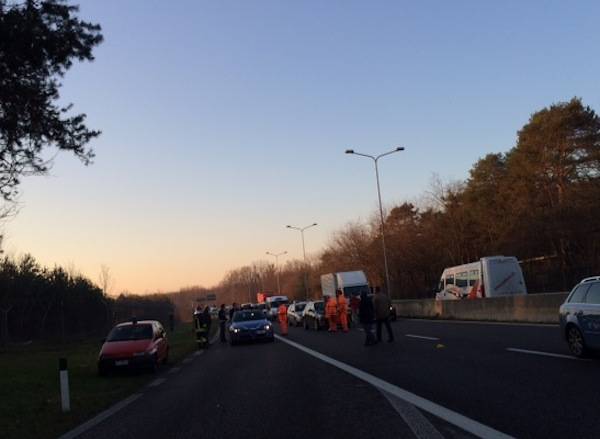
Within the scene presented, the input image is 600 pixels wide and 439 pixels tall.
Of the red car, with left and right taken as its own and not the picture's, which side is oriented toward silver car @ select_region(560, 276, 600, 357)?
left

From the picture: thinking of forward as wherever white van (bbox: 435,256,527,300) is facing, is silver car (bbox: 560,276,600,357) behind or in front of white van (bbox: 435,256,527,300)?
behind

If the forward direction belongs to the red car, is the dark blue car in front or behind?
behind

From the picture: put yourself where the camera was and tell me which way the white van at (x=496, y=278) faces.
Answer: facing away from the viewer and to the left of the viewer

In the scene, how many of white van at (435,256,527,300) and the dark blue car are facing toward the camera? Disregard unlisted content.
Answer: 1

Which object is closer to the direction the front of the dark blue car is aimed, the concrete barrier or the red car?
the red car

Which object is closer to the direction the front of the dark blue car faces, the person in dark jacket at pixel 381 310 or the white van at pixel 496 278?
the person in dark jacket

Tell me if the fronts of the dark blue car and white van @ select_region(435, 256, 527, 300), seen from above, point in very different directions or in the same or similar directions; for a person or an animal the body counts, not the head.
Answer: very different directions

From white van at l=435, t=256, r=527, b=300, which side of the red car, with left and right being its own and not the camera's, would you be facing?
back
